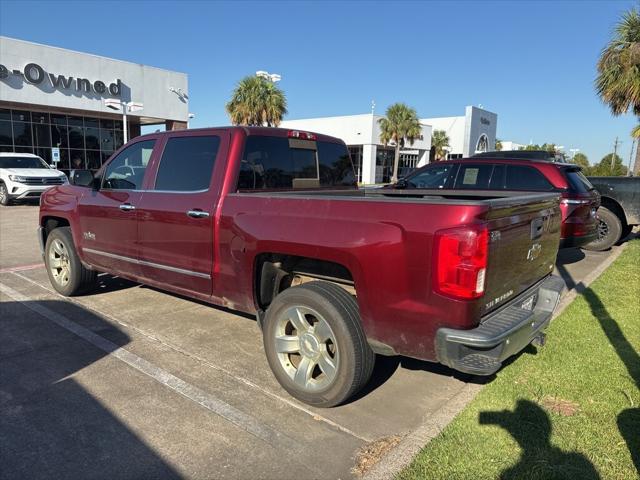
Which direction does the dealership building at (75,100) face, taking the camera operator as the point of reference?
facing the viewer and to the right of the viewer

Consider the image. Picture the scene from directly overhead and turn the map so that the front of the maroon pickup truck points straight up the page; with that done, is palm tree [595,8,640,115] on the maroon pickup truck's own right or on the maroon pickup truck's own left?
on the maroon pickup truck's own right

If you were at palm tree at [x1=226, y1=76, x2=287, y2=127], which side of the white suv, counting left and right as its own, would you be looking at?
left

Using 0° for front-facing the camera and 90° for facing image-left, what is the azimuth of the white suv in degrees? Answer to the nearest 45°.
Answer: approximately 315°

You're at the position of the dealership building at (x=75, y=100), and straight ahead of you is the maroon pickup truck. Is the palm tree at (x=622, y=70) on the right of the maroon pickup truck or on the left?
left

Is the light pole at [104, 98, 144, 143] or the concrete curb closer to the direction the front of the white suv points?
the concrete curb

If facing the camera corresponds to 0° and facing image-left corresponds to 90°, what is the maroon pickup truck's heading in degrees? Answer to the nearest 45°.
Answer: approximately 135°

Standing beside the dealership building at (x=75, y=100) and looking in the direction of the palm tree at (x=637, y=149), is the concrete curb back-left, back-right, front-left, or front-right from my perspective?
front-right

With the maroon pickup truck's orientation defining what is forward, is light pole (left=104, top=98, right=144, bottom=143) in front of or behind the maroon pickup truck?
in front

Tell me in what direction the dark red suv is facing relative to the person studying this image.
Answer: facing away from the viewer and to the left of the viewer

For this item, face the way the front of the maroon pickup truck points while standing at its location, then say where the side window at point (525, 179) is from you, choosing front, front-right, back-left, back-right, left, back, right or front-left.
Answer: right

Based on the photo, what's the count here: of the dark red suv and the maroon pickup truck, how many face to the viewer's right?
0

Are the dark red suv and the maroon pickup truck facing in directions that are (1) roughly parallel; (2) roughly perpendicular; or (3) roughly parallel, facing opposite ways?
roughly parallel

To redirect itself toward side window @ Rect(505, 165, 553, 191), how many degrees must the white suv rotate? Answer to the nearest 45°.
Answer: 0° — it already faces it

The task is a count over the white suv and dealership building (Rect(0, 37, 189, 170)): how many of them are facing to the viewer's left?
0
